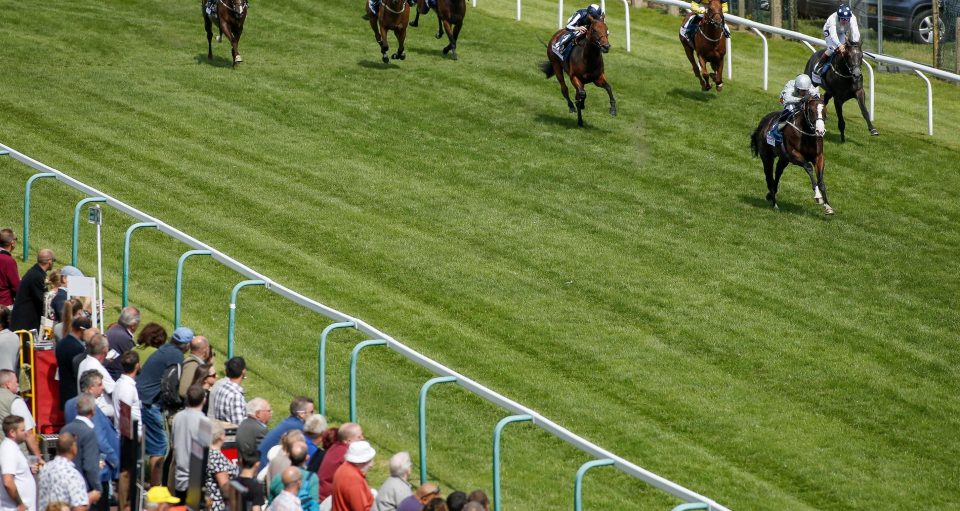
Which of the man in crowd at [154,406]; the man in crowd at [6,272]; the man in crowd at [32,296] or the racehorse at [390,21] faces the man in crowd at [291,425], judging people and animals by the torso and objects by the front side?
the racehorse

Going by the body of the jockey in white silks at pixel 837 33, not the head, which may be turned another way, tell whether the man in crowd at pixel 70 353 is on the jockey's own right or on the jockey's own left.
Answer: on the jockey's own right

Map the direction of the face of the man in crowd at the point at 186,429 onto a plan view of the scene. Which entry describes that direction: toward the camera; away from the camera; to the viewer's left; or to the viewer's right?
away from the camera

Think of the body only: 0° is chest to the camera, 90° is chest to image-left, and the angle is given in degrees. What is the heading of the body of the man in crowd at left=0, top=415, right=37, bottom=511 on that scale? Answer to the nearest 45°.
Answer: approximately 270°

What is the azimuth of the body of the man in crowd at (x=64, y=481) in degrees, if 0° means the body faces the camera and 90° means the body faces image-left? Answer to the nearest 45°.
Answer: approximately 225°

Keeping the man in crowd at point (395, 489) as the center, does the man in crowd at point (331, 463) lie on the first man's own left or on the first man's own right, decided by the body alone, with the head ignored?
on the first man's own left

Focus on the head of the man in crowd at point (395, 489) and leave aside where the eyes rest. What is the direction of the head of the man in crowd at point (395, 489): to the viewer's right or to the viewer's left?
to the viewer's right

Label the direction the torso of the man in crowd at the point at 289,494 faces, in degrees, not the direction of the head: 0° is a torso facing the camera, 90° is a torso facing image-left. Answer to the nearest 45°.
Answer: approximately 225°

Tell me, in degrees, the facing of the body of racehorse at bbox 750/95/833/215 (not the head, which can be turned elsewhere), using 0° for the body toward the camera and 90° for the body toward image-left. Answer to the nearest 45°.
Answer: approximately 315°

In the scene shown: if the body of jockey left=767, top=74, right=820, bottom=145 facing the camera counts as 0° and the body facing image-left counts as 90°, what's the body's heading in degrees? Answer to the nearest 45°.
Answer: approximately 315°

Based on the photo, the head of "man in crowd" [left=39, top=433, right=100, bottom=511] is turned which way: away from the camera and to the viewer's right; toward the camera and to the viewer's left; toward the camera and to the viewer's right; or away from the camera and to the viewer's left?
away from the camera and to the viewer's right

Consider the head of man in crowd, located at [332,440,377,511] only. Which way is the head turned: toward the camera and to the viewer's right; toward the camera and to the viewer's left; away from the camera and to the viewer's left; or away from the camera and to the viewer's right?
away from the camera and to the viewer's right

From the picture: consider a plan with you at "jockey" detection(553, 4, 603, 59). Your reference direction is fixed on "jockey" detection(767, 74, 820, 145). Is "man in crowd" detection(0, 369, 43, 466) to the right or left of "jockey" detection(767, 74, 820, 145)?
right
